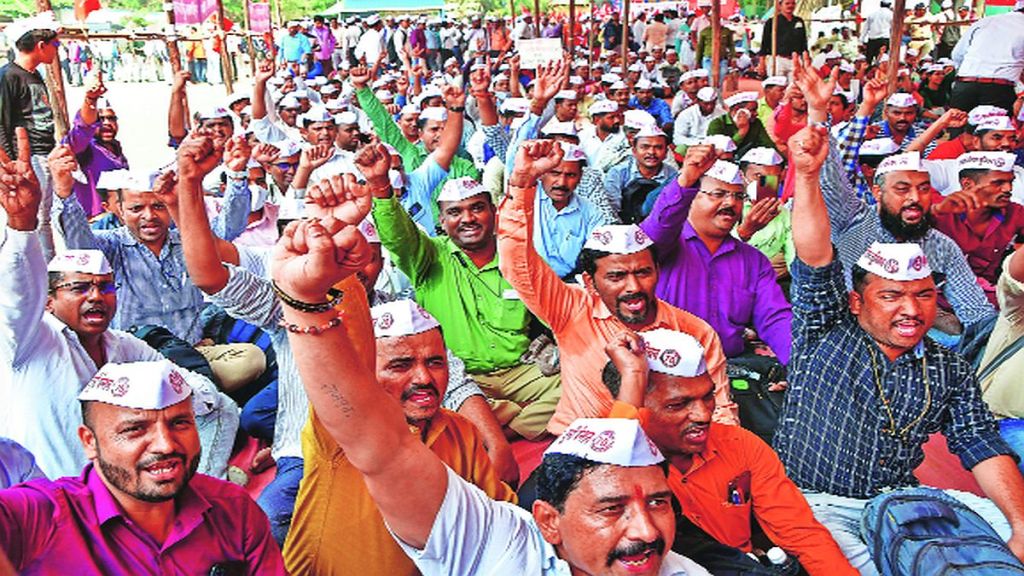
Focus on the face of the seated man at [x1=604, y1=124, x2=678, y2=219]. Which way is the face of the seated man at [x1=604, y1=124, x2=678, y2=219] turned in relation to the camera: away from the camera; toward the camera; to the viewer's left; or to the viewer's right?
toward the camera

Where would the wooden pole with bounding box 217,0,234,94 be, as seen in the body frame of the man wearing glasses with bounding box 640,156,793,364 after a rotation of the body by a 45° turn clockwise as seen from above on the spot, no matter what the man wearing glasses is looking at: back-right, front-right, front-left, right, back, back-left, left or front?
back-right

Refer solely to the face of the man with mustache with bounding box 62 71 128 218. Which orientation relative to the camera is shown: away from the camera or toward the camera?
toward the camera

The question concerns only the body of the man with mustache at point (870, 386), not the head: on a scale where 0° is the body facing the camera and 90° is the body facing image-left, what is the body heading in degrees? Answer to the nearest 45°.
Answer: approximately 315°

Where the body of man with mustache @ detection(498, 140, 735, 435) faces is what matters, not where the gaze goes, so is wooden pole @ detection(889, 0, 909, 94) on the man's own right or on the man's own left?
on the man's own left

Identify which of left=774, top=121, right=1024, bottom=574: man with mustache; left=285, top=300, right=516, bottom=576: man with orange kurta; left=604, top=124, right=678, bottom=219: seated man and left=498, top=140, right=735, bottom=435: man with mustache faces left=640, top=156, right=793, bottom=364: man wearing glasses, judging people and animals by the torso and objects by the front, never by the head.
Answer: the seated man

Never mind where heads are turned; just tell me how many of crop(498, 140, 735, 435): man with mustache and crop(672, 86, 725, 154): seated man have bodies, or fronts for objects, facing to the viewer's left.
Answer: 0

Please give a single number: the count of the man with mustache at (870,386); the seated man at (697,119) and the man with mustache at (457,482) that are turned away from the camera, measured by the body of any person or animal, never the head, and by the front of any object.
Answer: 0

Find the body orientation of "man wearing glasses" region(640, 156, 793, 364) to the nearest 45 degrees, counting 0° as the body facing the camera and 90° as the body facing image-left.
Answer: approximately 315°

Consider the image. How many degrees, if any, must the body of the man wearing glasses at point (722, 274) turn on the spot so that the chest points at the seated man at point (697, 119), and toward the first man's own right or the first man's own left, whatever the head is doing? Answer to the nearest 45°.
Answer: approximately 135° to the first man's own left

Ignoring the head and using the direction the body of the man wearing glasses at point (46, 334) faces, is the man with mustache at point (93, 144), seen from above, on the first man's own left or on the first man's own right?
on the first man's own left

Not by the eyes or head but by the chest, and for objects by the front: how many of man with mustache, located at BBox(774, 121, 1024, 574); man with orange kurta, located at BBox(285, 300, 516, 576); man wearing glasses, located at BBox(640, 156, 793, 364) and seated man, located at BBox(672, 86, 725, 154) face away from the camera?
0

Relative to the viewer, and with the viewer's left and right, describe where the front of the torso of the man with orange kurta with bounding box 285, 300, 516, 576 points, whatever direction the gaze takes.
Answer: facing the viewer and to the right of the viewer

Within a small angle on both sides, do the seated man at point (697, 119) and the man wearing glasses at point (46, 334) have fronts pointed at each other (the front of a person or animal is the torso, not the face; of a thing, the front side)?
no

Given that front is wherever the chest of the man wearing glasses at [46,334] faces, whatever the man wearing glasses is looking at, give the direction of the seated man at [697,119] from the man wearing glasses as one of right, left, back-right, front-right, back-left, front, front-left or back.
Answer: left

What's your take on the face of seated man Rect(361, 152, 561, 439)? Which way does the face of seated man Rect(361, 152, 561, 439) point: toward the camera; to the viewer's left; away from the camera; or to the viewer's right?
toward the camera

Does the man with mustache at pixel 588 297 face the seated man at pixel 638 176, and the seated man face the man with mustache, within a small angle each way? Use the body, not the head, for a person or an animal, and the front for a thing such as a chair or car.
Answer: no

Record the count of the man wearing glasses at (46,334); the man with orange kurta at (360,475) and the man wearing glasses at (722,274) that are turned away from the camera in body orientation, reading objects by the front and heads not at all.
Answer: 0

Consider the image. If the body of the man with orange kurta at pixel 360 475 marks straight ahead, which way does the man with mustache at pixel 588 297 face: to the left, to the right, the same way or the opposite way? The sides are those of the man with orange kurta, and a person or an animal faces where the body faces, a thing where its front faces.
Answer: the same way
